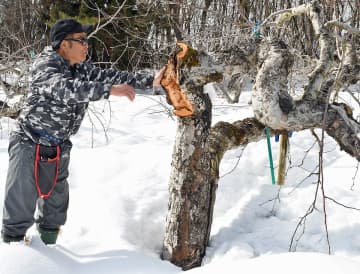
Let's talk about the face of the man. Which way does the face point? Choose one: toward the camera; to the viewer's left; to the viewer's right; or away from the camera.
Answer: to the viewer's right

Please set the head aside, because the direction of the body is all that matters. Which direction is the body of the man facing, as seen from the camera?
to the viewer's right

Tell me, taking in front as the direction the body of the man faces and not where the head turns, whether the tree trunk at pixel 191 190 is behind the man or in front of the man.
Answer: in front

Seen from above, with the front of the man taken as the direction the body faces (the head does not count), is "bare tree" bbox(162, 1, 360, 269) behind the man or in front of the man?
in front
